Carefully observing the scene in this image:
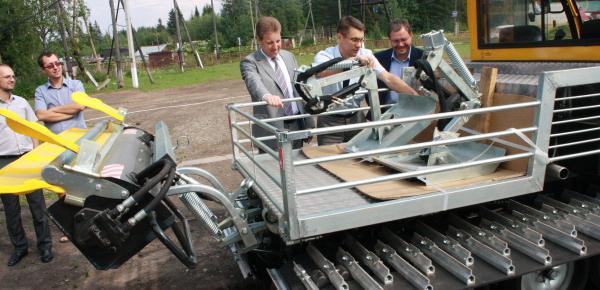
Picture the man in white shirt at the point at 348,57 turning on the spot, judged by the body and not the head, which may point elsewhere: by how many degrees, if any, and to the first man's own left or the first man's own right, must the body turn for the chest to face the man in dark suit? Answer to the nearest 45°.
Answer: approximately 90° to the first man's own left

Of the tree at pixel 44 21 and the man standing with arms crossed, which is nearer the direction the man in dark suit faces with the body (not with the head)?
the man standing with arms crossed

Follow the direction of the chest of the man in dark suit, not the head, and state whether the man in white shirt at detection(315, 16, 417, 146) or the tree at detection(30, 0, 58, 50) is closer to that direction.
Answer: the man in white shirt

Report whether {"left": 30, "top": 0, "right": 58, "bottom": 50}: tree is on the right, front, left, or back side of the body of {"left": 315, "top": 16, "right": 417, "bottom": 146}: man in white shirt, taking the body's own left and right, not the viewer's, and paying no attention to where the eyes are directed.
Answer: back

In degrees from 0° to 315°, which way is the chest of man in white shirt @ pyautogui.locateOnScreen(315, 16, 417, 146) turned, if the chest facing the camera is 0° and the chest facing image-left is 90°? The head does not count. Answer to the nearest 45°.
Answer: approximately 315°

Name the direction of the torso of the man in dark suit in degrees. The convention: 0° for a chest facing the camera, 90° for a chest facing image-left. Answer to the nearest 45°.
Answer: approximately 0°

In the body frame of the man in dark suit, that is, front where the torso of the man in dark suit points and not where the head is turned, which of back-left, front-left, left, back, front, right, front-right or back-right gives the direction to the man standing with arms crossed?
right

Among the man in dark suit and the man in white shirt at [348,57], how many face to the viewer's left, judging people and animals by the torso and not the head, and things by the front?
0

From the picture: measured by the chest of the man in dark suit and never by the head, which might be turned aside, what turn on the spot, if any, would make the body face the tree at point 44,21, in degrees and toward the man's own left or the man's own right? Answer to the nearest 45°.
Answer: approximately 135° to the man's own right

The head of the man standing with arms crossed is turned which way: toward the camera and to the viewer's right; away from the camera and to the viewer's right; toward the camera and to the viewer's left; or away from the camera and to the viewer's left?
toward the camera and to the viewer's right
